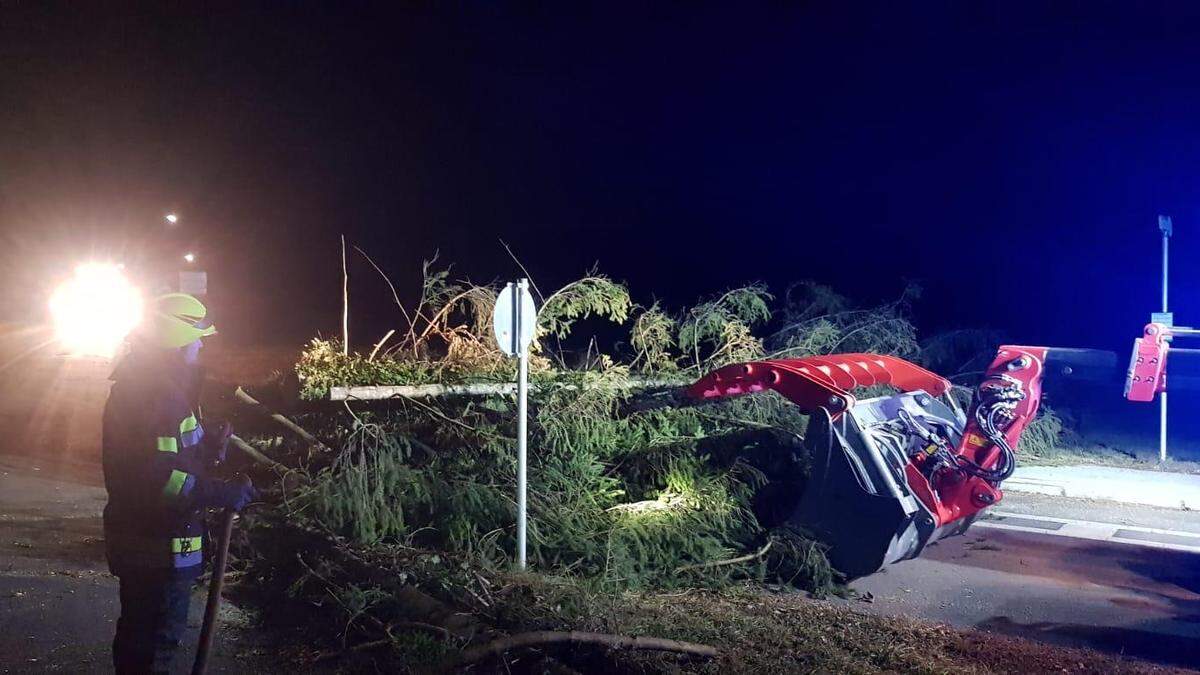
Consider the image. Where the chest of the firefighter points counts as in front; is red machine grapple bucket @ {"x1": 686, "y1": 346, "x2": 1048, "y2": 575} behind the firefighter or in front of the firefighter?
in front

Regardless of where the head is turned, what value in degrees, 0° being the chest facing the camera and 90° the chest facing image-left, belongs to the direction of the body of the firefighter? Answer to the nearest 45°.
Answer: approximately 270°

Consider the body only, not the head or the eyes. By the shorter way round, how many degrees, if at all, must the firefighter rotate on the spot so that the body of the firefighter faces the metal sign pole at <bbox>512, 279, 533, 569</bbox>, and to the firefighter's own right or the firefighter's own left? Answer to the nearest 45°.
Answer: approximately 45° to the firefighter's own left

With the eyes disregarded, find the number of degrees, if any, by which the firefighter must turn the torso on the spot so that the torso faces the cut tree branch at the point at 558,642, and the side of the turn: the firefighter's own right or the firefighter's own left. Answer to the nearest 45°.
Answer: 0° — they already face it

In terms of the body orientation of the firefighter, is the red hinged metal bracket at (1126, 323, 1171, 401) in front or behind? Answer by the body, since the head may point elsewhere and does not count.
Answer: in front

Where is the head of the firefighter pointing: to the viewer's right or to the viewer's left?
to the viewer's right
